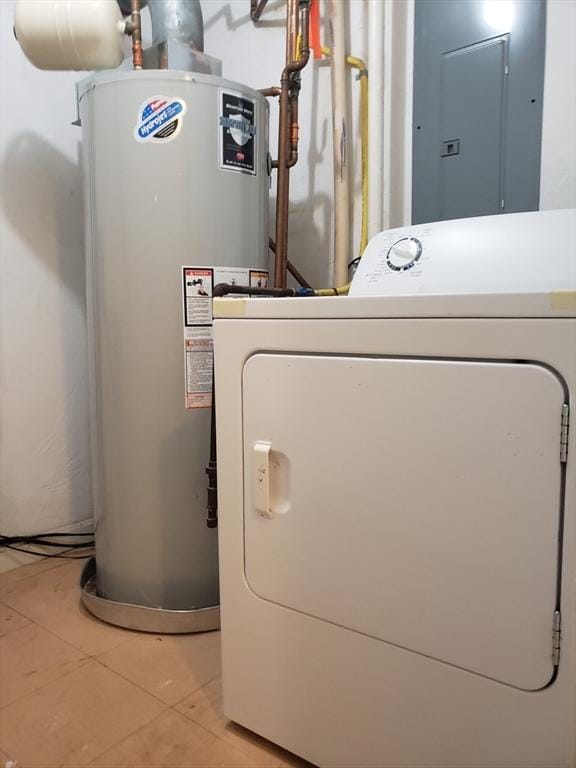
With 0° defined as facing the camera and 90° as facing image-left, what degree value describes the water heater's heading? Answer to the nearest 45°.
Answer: approximately 315°

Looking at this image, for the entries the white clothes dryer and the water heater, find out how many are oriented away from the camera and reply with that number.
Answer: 0

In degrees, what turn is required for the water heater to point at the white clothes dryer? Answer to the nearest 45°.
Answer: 0° — it already faces it

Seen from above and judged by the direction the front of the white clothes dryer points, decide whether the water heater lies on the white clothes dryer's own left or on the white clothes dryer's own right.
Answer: on the white clothes dryer's own right

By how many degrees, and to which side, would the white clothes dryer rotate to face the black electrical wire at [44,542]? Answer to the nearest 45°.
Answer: approximately 90° to its right

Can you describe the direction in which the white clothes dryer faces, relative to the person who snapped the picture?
facing the viewer and to the left of the viewer

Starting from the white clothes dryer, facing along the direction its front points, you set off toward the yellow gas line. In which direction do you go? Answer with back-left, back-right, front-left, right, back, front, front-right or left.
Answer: back-right
